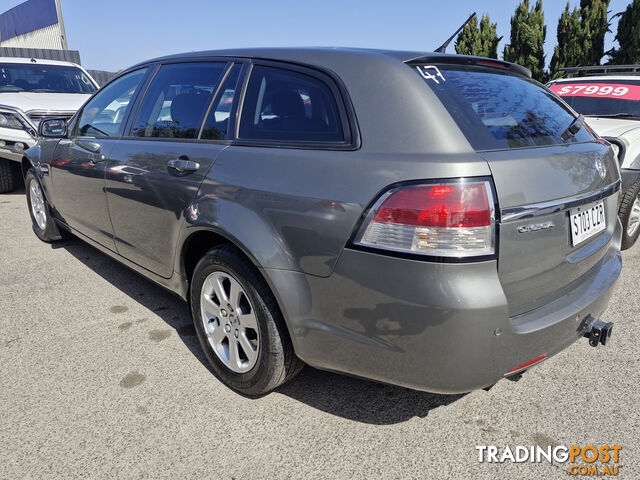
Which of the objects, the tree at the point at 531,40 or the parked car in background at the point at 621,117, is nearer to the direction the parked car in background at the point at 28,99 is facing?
the parked car in background

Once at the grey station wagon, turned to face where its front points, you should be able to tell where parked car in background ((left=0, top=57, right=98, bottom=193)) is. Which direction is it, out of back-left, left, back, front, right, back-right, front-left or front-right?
front

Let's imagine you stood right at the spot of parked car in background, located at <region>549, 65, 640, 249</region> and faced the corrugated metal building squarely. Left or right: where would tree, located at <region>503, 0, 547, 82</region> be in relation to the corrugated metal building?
right

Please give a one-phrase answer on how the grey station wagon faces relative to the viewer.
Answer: facing away from the viewer and to the left of the viewer

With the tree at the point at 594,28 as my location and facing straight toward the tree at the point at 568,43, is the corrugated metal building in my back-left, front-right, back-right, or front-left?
front-right

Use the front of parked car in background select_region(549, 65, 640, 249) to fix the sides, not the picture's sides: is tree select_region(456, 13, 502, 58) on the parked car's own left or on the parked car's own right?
on the parked car's own right

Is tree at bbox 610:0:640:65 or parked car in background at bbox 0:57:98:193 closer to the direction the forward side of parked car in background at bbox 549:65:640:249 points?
the parked car in background

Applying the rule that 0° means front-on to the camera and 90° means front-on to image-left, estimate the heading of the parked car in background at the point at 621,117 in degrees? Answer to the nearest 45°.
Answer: approximately 45°

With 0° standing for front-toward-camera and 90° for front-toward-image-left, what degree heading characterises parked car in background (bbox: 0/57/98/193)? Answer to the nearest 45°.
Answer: approximately 315°

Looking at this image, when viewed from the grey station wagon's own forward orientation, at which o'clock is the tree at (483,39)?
The tree is roughly at 2 o'clock from the grey station wagon.

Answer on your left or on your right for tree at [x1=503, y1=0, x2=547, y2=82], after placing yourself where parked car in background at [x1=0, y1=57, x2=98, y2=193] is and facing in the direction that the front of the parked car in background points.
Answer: on your left

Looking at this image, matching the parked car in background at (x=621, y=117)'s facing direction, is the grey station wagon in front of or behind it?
in front

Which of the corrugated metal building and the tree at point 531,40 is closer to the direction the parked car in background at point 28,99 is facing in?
the tree

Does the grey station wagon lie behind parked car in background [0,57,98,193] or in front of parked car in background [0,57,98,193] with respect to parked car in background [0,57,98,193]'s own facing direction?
in front

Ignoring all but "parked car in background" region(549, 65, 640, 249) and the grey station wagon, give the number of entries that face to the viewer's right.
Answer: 0

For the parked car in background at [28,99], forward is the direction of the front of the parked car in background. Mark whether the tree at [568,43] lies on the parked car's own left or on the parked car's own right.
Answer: on the parked car's own left
